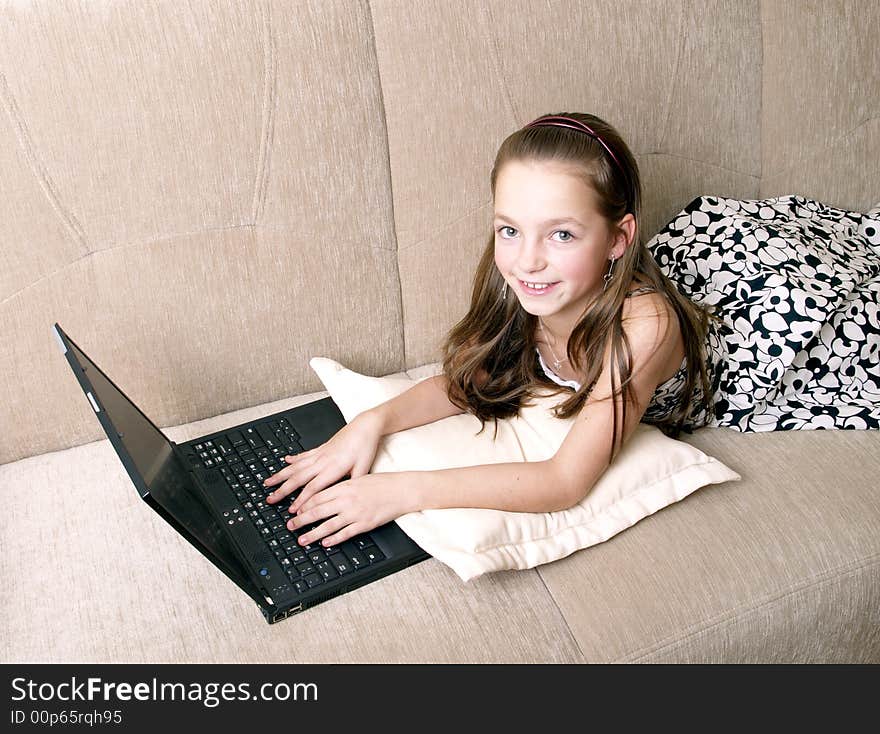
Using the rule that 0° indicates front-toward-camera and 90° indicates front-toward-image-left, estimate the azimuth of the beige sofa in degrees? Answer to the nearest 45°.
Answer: approximately 315°
